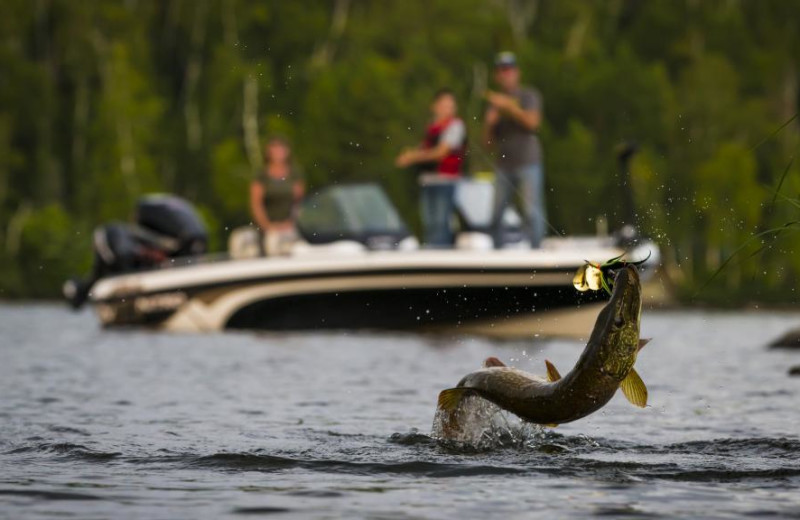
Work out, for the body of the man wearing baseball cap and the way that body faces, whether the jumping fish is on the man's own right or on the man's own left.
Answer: on the man's own left

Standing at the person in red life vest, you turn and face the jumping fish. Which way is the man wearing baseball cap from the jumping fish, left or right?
left

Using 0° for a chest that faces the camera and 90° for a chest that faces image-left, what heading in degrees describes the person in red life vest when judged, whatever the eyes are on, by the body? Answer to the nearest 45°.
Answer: approximately 45°

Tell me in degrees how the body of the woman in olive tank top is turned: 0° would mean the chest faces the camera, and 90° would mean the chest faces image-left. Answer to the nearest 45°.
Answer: approximately 0°

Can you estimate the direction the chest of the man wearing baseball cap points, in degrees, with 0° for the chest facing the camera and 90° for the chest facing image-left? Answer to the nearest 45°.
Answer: approximately 45°
